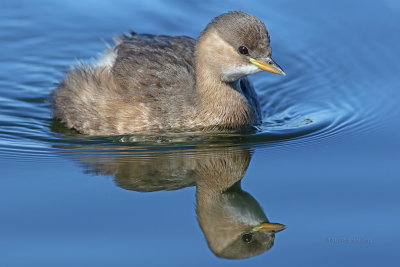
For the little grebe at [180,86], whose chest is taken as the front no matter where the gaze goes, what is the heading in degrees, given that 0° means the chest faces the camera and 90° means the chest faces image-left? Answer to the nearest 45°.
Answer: approximately 270°
